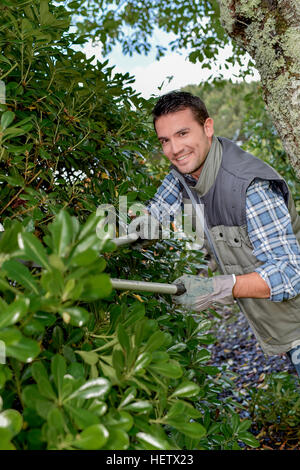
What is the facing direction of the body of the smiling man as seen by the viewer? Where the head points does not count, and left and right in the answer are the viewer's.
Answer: facing the viewer and to the left of the viewer

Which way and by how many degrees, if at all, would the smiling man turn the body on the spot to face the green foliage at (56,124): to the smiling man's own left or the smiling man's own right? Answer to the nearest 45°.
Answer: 0° — they already face it
